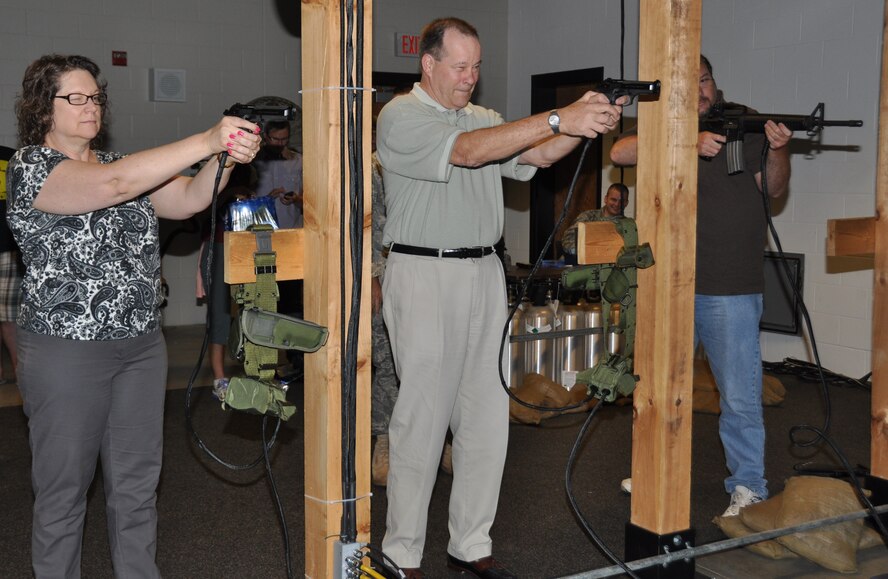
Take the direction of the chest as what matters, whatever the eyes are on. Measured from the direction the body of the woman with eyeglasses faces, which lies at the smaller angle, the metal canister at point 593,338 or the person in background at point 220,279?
the metal canister

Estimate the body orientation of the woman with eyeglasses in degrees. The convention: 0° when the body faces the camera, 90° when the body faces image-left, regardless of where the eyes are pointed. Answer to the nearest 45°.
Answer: approximately 315°

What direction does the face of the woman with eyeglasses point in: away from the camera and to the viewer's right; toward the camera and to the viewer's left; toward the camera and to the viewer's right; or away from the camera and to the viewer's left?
toward the camera and to the viewer's right

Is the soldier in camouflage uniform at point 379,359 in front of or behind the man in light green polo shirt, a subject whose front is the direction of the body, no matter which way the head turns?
behind

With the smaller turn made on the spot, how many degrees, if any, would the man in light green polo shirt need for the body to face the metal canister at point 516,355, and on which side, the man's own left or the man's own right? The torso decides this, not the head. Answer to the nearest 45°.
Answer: approximately 135° to the man's own left

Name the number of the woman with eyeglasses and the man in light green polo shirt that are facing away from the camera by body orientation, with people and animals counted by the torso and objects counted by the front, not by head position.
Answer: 0

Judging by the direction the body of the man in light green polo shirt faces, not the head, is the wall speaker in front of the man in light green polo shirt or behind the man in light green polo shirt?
behind

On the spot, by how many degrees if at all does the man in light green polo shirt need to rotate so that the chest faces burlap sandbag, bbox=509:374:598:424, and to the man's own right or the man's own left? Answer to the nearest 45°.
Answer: approximately 135° to the man's own left

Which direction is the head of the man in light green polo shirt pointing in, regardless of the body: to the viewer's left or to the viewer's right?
to the viewer's right

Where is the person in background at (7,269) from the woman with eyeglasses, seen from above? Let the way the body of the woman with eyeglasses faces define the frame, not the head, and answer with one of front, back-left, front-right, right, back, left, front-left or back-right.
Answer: back-left

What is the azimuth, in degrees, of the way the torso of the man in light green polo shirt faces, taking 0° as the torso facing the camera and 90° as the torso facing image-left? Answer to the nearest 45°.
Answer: approximately 315°

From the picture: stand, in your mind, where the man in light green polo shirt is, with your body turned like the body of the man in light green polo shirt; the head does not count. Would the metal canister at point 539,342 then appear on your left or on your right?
on your left

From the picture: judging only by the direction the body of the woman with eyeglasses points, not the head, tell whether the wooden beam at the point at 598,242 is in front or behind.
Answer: in front

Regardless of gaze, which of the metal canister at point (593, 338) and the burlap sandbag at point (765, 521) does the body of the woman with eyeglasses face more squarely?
the burlap sandbag
